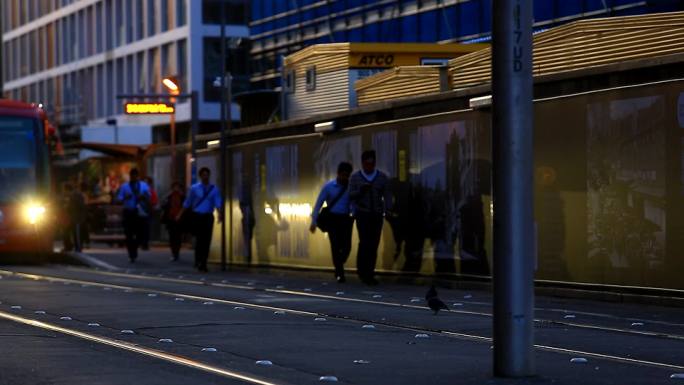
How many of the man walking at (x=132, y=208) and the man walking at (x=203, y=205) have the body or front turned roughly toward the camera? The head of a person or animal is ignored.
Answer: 2

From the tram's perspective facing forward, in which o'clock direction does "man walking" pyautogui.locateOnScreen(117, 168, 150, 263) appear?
The man walking is roughly at 10 o'clock from the tram.

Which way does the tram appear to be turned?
toward the camera

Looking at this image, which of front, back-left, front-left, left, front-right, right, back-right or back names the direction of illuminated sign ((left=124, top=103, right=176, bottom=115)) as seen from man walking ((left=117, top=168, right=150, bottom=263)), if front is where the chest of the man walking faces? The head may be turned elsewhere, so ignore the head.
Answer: back

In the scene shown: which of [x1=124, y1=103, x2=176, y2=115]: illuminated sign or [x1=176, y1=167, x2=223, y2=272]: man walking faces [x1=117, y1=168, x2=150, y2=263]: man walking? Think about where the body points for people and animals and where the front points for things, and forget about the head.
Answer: the illuminated sign

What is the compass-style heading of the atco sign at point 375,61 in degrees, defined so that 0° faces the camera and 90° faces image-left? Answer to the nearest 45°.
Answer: approximately 0°

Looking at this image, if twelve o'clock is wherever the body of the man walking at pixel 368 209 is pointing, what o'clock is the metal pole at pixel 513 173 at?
The metal pole is roughly at 12 o'clock from the man walking.

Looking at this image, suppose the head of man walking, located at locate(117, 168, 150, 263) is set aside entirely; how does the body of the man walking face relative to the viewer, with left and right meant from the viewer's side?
facing the viewer

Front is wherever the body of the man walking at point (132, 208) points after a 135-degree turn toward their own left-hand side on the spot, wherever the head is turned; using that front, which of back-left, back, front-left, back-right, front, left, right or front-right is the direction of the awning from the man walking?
front-left
